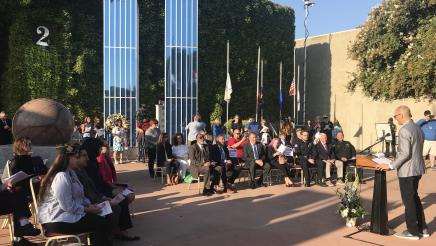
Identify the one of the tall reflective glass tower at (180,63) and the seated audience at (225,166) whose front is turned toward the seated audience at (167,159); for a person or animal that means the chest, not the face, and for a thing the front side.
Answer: the tall reflective glass tower

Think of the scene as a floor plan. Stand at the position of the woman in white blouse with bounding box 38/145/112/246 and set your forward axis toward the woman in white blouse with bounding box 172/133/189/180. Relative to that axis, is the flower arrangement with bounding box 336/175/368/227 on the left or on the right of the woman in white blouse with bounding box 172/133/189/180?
right

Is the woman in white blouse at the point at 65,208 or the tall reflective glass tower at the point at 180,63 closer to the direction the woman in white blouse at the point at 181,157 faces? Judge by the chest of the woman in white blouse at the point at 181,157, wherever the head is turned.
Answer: the woman in white blouse

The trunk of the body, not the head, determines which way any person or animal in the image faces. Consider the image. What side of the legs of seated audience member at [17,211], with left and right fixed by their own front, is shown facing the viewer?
right

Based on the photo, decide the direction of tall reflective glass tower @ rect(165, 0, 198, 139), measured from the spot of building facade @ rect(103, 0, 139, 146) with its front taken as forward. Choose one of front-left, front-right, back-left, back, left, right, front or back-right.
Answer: left

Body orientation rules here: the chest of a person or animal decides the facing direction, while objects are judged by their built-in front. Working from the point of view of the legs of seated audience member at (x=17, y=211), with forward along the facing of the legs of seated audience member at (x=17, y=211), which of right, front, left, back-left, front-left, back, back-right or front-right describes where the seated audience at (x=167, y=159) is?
front-left

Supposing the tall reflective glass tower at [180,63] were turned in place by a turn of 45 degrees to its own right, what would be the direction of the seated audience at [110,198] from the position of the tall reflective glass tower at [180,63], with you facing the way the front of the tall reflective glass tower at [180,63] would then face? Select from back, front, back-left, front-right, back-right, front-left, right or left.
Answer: front-left

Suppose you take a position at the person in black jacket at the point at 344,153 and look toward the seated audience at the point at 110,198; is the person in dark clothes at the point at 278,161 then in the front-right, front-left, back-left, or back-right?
front-right

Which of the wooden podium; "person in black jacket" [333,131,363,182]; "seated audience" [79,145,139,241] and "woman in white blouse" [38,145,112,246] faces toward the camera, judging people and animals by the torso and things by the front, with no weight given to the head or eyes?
"person in black jacket" [333,131,363,182]

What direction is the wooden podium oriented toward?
to the viewer's left

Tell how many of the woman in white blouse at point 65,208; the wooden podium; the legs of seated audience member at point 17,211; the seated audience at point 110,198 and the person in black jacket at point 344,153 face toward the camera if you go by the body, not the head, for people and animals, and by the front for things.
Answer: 1

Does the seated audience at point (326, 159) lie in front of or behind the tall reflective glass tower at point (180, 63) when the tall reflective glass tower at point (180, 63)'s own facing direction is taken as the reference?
in front

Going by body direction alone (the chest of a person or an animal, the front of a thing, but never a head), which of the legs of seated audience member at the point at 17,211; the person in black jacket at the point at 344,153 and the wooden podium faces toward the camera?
the person in black jacket at the point at 344,153

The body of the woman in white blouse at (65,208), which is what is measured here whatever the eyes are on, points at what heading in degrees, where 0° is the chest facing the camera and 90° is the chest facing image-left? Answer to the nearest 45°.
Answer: approximately 270°

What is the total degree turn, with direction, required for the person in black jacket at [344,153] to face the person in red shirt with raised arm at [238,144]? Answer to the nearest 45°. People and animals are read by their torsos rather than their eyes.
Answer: approximately 90° to their right

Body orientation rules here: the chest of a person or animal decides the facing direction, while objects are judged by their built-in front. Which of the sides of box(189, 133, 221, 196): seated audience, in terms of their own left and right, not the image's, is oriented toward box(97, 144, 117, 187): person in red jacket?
right

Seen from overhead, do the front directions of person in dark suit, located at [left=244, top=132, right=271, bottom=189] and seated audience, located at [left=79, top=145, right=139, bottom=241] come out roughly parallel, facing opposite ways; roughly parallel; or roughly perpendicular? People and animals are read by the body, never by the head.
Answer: roughly perpendicular
